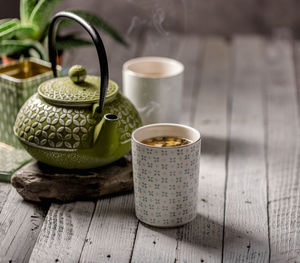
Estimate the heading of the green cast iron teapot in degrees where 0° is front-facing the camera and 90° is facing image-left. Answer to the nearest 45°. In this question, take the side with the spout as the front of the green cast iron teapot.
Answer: approximately 315°
